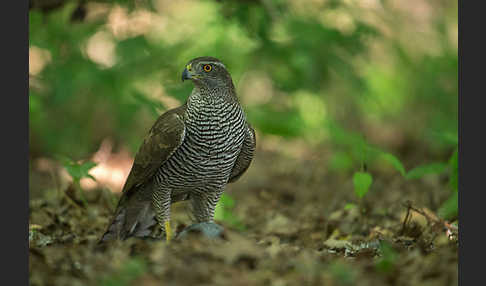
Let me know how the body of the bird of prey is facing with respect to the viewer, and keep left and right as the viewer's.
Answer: facing the viewer and to the right of the viewer

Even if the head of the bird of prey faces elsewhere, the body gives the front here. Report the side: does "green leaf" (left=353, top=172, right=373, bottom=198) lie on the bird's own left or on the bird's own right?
on the bird's own left

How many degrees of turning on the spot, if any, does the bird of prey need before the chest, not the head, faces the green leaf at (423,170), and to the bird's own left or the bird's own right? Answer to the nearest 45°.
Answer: approximately 45° to the bird's own left
